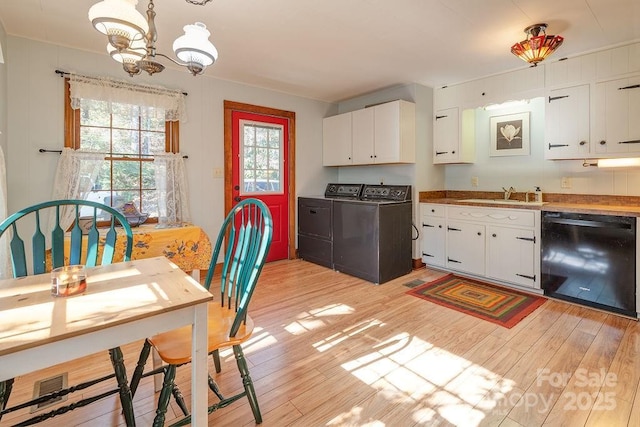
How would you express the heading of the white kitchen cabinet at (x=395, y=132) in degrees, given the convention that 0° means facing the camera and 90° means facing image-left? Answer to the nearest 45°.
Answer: approximately 45°

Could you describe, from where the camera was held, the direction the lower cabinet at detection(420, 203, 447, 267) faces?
facing the viewer and to the left of the viewer

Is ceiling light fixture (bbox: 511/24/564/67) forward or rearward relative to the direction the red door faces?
forward

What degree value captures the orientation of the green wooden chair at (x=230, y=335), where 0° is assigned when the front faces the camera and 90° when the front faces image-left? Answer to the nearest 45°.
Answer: approximately 90°

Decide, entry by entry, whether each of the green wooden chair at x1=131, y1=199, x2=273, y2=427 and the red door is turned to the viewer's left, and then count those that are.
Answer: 1

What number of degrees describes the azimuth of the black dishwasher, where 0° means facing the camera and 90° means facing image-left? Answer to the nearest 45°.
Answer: approximately 45°

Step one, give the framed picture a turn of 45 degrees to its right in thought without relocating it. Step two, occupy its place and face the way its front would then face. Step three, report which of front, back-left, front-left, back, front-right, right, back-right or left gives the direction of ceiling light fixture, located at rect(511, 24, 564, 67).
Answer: left

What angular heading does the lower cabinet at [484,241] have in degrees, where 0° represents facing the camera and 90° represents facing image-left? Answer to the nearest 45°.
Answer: approximately 45°

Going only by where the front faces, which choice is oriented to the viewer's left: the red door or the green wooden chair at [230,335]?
the green wooden chair

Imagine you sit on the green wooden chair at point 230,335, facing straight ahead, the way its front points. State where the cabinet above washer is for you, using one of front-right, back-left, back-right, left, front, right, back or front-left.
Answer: back-right

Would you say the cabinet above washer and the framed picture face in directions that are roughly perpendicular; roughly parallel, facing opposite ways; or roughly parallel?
roughly parallel

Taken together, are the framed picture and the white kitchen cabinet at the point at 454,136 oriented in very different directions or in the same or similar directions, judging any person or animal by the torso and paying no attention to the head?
same or similar directions
